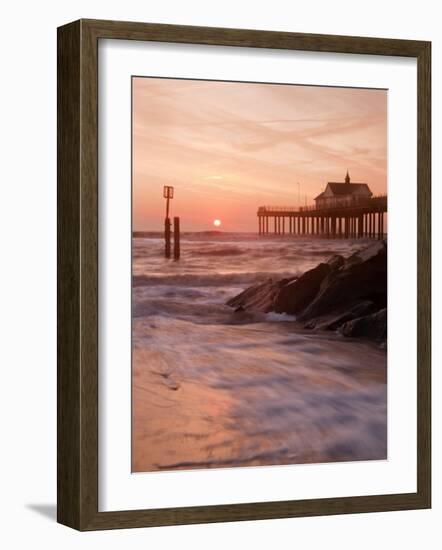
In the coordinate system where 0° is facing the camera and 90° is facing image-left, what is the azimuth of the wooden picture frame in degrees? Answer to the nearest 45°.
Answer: approximately 315°
